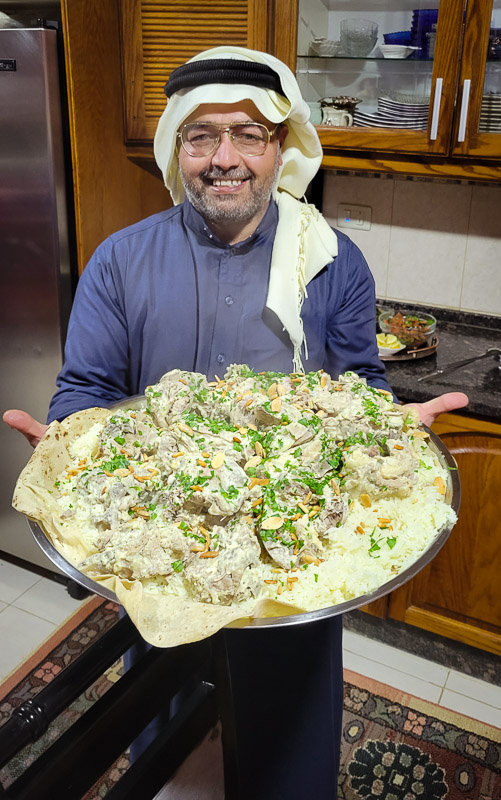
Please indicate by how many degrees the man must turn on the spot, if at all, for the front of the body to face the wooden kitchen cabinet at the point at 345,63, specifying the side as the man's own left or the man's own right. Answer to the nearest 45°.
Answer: approximately 180°

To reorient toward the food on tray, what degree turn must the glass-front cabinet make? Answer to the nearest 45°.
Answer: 0° — it already faces it

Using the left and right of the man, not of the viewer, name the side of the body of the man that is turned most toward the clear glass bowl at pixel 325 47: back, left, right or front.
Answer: back

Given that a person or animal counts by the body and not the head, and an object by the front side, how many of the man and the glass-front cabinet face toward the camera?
2

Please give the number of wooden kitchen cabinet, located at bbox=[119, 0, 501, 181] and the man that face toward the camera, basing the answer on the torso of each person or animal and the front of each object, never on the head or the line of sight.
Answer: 2
